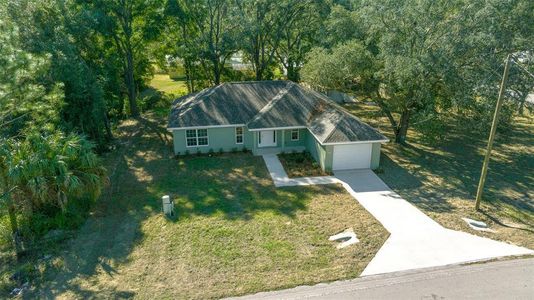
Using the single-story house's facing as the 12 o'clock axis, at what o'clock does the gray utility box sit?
The gray utility box is roughly at 1 o'clock from the single-story house.

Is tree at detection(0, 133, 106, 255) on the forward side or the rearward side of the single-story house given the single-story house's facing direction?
on the forward side

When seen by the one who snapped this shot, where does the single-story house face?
facing the viewer

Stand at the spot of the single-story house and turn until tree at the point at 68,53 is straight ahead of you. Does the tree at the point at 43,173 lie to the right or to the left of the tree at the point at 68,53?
left

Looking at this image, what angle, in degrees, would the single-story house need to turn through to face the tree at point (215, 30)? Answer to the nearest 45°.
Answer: approximately 135° to its right

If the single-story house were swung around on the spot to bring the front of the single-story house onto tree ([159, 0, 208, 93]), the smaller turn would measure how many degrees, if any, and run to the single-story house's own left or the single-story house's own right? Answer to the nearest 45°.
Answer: approximately 135° to the single-story house's own right

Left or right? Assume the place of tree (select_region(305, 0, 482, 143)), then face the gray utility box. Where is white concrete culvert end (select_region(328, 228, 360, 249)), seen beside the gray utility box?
left

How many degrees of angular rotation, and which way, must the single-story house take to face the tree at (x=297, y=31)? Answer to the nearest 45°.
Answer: approximately 180°

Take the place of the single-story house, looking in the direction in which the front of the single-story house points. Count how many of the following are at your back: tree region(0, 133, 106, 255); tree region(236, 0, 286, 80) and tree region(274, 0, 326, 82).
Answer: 2

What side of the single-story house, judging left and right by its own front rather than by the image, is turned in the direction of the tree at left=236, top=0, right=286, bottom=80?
back

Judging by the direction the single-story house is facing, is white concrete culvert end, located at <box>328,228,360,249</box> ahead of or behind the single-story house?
ahead

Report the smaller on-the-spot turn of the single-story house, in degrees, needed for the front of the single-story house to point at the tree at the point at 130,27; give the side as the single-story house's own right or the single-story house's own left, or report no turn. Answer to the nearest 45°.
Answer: approximately 135° to the single-story house's own right

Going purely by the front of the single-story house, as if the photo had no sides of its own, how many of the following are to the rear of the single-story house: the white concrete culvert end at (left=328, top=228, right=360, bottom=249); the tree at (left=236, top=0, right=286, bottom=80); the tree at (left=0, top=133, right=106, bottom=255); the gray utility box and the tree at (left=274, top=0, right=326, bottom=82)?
2

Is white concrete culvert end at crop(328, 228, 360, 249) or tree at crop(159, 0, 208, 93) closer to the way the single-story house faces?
the white concrete culvert end

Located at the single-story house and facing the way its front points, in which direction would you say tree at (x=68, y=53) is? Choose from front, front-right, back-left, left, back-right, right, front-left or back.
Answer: right
